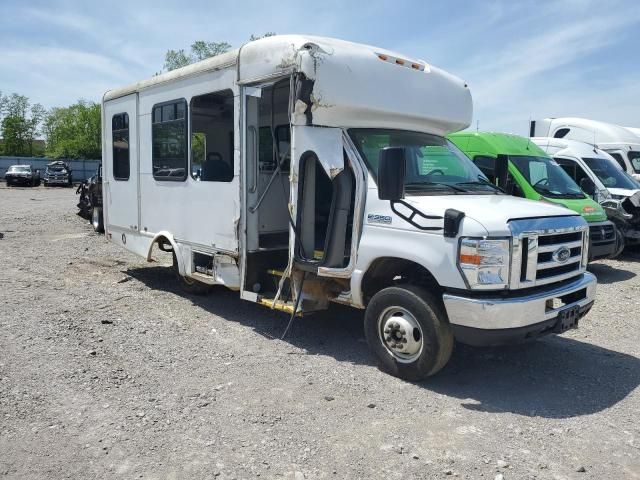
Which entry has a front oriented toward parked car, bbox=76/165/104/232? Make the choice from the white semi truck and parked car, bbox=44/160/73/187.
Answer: parked car, bbox=44/160/73/187

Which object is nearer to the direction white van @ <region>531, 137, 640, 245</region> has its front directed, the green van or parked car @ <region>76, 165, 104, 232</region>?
the green van

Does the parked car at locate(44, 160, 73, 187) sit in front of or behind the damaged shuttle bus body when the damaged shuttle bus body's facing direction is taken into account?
behind

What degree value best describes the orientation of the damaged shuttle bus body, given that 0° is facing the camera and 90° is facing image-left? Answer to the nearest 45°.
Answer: approximately 315°

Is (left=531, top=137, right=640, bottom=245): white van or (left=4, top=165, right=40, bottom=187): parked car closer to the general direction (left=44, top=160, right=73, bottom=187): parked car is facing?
the white van

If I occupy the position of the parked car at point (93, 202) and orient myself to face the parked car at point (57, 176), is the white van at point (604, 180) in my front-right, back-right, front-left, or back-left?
back-right

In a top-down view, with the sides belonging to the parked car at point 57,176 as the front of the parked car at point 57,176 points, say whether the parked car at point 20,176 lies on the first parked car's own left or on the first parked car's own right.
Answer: on the first parked car's own right

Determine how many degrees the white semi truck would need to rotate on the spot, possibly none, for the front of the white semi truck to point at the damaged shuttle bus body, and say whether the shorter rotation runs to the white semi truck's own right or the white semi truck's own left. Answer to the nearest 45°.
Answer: approximately 45° to the white semi truck's own right
